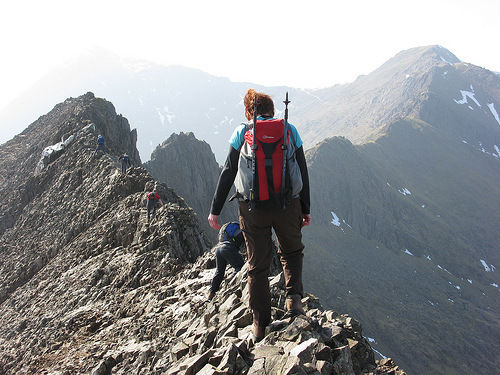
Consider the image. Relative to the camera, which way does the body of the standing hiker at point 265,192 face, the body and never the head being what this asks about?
away from the camera

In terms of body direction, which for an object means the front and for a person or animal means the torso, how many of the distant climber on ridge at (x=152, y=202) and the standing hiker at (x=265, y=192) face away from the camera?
2

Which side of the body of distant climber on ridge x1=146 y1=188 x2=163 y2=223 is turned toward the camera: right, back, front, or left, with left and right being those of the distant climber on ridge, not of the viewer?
back

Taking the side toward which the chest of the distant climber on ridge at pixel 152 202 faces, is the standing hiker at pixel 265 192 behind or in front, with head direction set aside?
behind

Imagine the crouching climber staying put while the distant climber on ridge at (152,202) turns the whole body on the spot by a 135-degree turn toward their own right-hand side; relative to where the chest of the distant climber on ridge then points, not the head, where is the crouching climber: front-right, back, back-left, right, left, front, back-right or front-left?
front-right

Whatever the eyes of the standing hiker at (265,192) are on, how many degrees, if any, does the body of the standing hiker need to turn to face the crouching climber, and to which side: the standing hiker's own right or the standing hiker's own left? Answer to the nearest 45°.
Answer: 0° — they already face them
